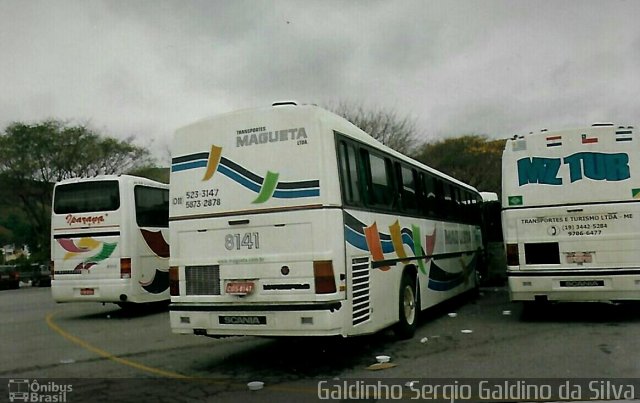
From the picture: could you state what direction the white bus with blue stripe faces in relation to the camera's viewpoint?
facing away from the viewer and to the right of the viewer

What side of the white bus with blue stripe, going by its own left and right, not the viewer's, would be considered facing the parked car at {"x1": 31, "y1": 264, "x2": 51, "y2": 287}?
left

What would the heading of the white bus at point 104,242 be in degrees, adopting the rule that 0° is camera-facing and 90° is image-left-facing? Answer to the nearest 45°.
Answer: approximately 225°

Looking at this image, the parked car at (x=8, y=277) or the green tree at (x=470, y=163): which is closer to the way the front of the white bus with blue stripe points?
the green tree

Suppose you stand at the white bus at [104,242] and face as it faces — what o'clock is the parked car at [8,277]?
The parked car is roughly at 10 o'clock from the white bus.

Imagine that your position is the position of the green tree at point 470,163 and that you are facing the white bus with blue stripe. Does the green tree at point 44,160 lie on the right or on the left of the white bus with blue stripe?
right

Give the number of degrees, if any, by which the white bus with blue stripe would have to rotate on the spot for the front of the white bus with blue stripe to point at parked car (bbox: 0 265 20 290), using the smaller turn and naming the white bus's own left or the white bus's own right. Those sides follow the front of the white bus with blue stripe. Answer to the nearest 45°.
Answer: approximately 90° to the white bus's own left
